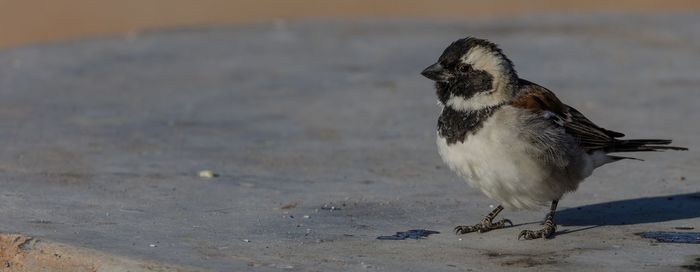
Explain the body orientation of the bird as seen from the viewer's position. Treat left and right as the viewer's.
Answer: facing the viewer and to the left of the viewer
